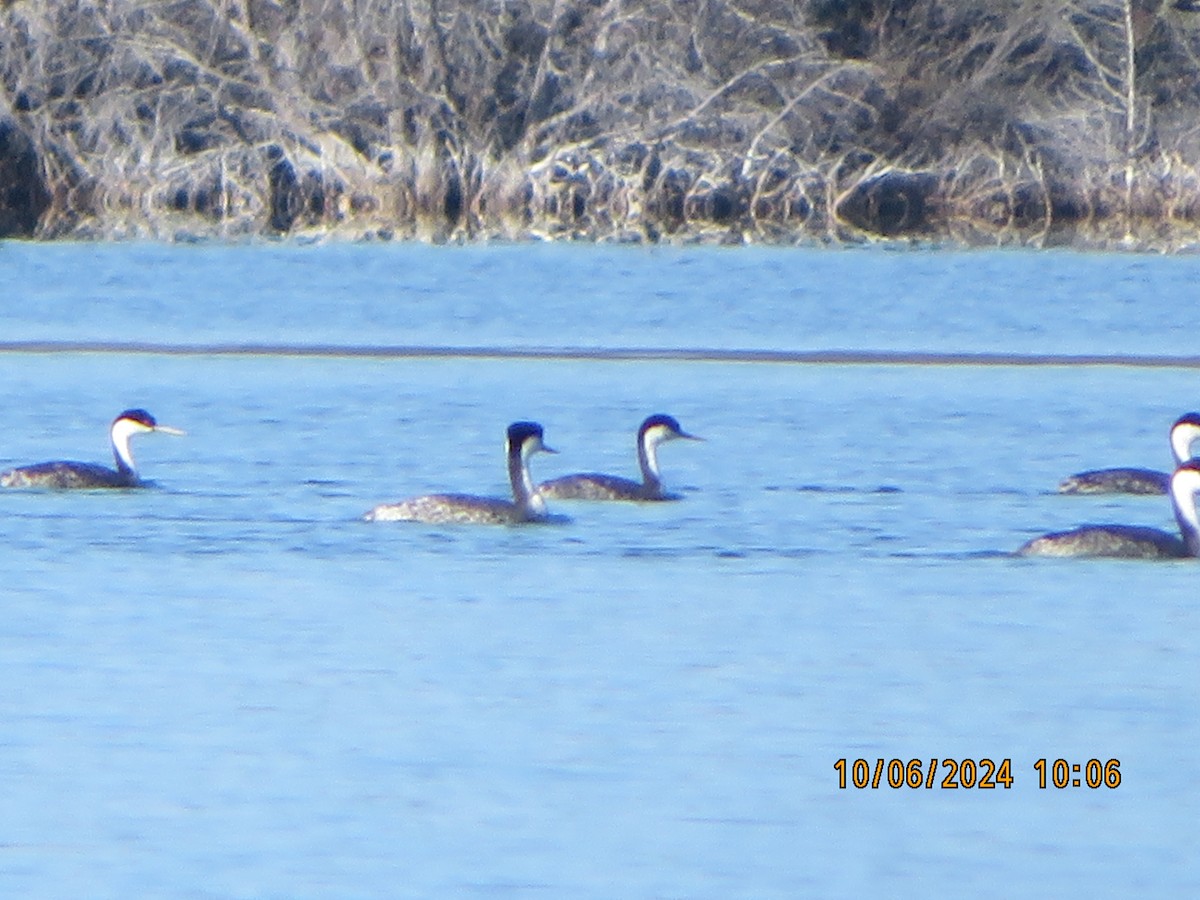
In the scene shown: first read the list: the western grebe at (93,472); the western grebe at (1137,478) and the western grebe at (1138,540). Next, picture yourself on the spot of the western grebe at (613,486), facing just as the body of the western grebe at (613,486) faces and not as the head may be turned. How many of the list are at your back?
1

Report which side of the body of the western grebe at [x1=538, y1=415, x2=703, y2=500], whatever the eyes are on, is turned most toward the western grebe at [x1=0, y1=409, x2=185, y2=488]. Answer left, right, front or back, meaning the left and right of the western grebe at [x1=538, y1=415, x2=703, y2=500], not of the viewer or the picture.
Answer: back

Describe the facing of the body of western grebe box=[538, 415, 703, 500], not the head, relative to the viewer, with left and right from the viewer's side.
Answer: facing to the right of the viewer

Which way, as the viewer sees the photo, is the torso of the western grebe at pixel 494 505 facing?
to the viewer's right

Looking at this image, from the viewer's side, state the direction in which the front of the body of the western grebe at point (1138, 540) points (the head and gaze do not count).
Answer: to the viewer's right

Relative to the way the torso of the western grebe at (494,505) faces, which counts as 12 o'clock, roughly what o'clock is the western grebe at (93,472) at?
the western grebe at (93,472) is roughly at 7 o'clock from the western grebe at (494,505).

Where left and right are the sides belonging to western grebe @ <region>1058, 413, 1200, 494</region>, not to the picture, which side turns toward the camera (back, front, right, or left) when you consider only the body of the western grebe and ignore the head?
right

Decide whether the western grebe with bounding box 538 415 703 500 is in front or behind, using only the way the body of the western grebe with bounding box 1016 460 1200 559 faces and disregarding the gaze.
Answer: behind

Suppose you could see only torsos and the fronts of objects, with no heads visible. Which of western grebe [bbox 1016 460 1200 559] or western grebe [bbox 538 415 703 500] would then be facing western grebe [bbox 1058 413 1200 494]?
western grebe [bbox 538 415 703 500]

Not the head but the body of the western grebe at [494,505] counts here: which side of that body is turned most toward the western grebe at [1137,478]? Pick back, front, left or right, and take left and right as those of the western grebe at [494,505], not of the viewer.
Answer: front

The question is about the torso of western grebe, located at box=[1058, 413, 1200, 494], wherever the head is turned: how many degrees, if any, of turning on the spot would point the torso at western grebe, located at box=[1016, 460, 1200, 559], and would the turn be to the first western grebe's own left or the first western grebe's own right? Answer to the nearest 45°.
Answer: approximately 90° to the first western grebe's own right
